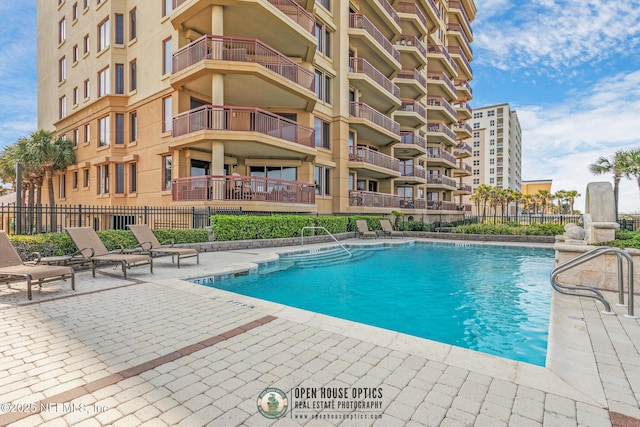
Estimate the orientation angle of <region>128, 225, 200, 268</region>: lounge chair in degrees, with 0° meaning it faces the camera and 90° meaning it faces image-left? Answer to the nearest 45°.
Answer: approximately 315°

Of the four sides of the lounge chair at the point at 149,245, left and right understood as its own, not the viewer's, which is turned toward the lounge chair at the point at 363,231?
left
